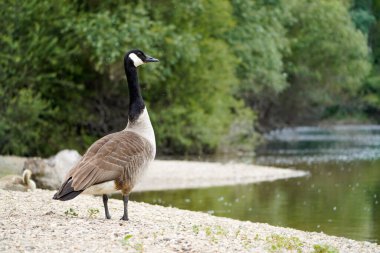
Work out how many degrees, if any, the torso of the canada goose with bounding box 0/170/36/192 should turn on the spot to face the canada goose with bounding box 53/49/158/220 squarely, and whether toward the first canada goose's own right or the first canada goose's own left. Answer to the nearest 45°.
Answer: approximately 90° to the first canada goose's own right

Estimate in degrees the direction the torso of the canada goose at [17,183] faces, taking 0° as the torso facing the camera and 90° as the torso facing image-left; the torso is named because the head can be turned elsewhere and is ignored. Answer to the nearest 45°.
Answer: approximately 270°
